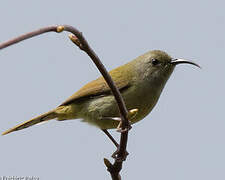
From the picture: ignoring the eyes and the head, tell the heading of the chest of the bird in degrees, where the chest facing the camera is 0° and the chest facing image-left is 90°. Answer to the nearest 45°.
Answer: approximately 270°
